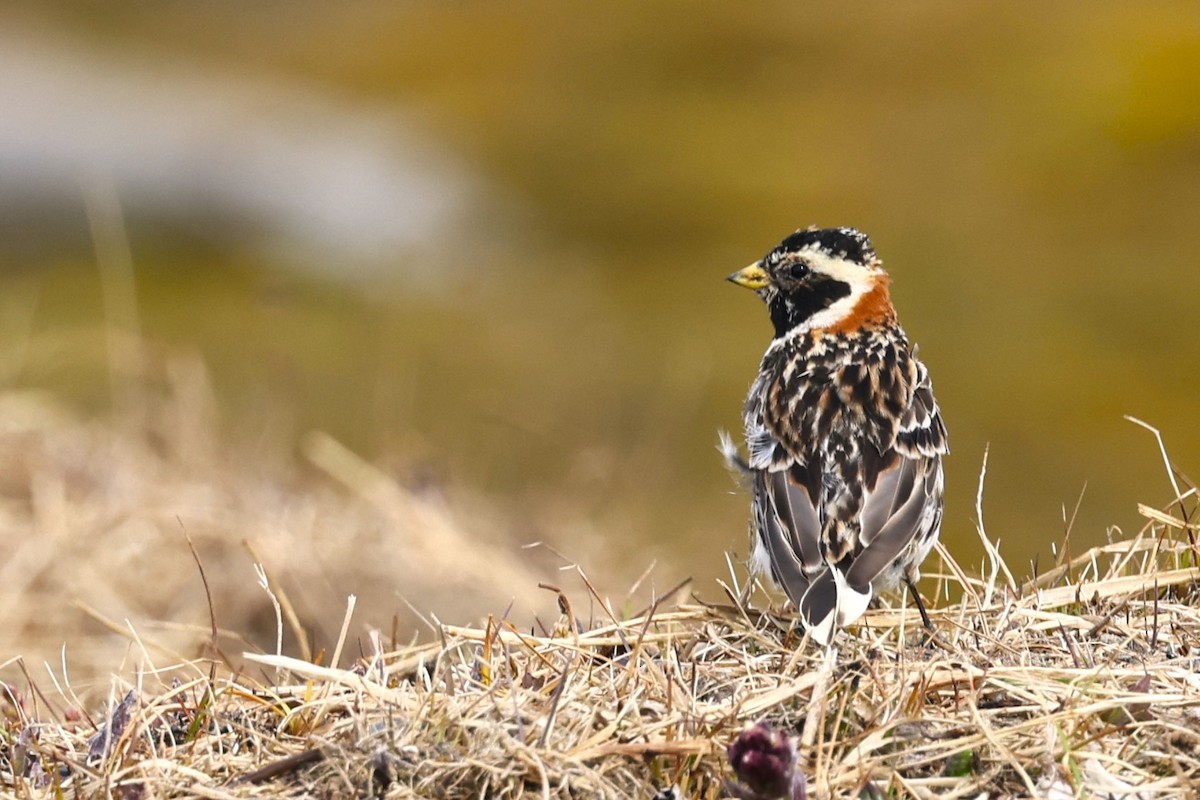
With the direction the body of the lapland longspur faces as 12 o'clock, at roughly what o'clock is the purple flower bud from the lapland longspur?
The purple flower bud is roughly at 6 o'clock from the lapland longspur.

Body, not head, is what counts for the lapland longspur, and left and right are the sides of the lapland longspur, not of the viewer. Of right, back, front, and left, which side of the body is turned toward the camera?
back
